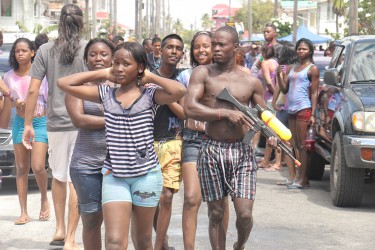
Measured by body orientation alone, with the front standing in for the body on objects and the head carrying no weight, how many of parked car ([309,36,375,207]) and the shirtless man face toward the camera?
2

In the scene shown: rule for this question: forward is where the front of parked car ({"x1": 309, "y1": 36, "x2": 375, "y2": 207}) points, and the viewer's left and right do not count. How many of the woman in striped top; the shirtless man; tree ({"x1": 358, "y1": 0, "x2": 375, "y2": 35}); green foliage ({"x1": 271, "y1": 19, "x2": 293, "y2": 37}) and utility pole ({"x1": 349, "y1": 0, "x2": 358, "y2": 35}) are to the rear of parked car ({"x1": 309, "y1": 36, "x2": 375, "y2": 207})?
3
